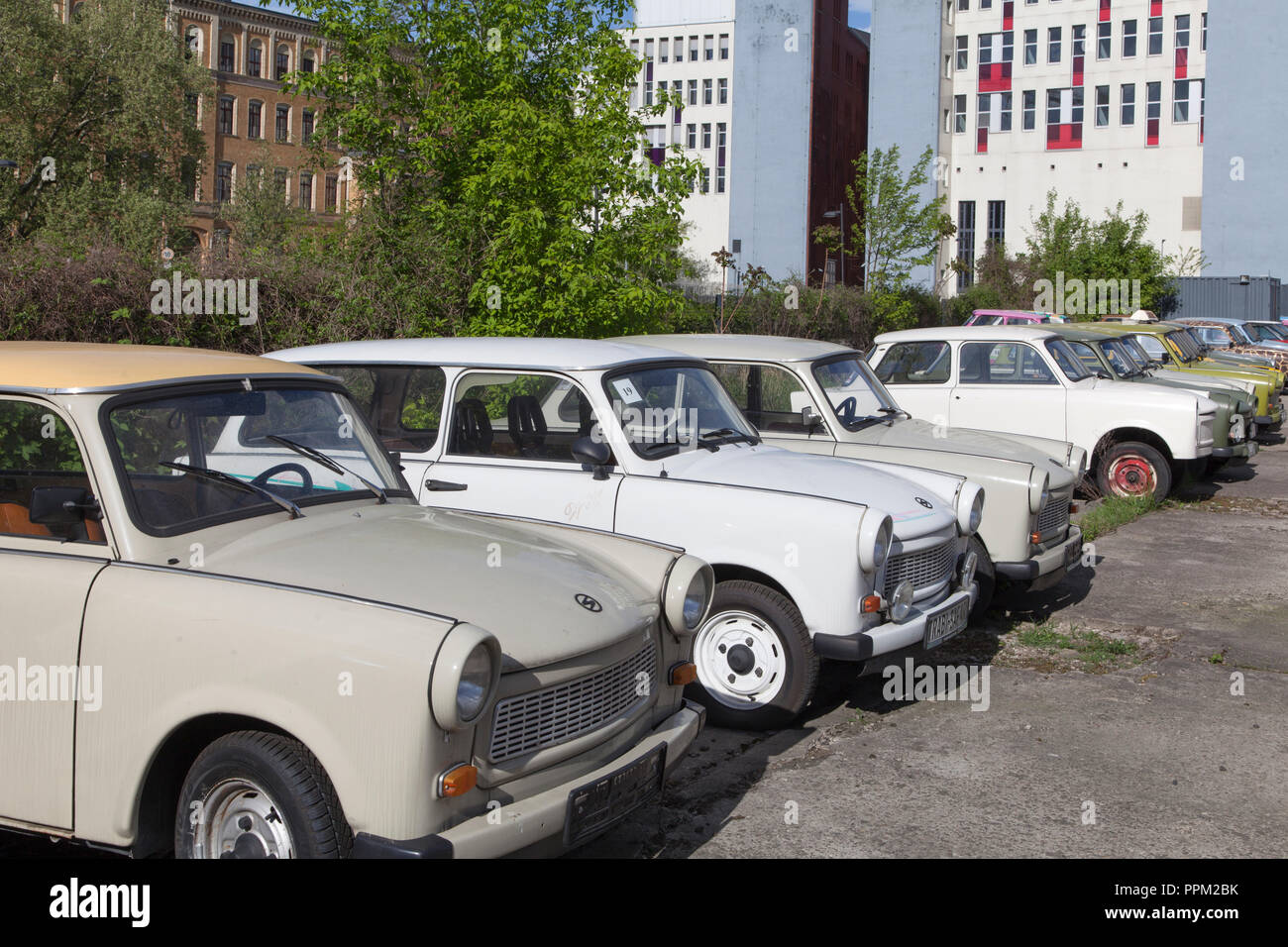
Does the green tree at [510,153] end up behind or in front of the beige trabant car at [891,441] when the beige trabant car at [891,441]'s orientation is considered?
behind

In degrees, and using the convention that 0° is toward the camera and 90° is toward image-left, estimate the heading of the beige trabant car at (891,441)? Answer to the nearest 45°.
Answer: approximately 315°

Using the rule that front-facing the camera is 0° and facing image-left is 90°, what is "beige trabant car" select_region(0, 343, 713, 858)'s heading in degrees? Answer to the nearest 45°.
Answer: approximately 315°

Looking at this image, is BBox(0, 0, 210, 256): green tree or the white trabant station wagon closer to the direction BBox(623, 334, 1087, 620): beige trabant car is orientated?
the white trabant station wagon

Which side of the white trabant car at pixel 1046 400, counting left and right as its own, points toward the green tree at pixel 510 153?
back

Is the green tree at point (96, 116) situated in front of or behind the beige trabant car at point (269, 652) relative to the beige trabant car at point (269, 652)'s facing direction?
behind

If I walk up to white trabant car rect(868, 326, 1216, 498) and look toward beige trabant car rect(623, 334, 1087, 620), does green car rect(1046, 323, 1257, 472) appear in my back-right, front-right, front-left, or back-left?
back-left

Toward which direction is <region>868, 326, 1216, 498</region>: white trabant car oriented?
to the viewer's right

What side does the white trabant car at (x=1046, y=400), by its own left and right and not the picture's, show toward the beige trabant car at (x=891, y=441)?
right
